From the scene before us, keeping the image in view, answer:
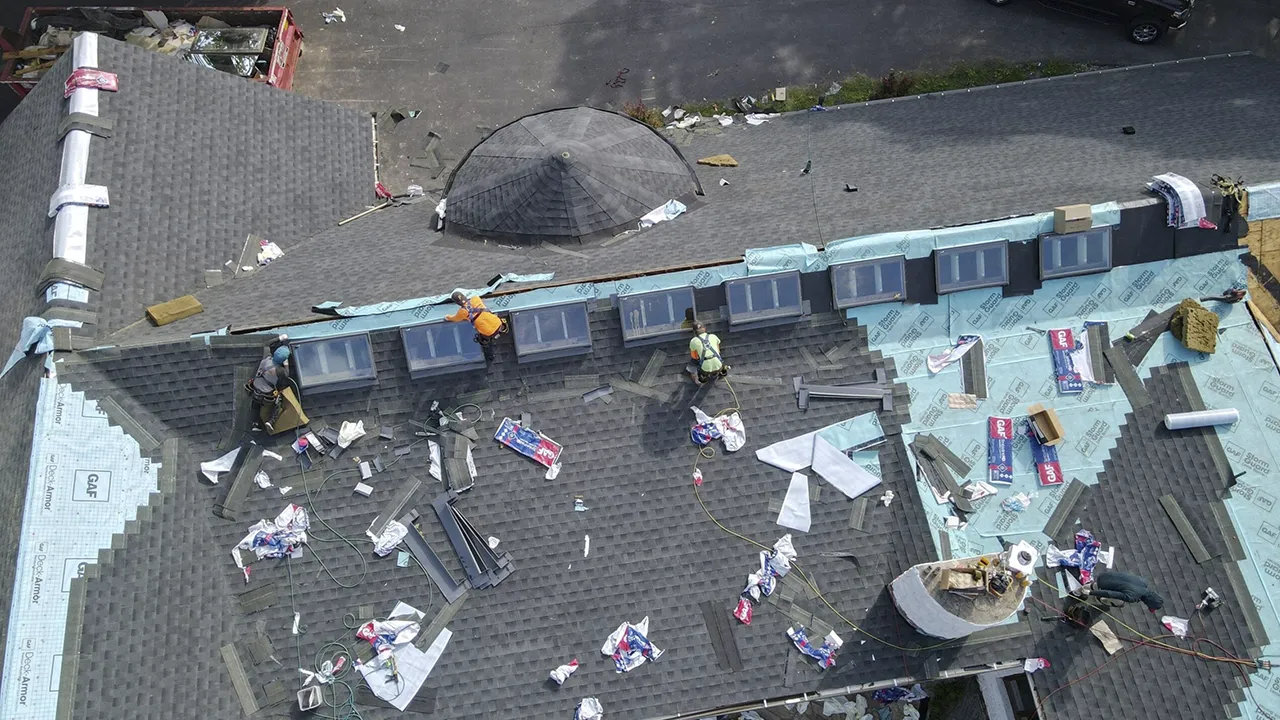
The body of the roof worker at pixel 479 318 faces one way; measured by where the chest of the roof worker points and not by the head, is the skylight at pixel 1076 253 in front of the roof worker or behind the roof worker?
behind

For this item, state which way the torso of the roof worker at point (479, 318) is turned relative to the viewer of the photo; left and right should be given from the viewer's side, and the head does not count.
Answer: facing away from the viewer and to the left of the viewer

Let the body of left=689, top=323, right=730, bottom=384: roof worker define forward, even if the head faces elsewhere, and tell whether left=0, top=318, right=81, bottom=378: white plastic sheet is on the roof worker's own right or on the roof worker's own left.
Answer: on the roof worker's own left

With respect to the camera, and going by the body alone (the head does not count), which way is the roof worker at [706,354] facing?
away from the camera

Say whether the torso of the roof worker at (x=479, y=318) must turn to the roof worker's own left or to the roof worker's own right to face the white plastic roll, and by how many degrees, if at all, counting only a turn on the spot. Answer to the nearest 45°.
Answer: approximately 135° to the roof worker's own right

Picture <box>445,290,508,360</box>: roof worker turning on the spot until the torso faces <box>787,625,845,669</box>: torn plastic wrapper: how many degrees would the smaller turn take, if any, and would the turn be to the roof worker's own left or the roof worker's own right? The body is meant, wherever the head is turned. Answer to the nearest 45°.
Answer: approximately 135° to the roof worker's own right

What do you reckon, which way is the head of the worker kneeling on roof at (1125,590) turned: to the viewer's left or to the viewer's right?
to the viewer's right

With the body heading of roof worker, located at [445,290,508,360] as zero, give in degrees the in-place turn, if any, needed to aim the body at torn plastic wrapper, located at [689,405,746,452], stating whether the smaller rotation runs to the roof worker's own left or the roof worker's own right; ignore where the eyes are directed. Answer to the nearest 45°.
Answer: approximately 135° to the roof worker's own right
